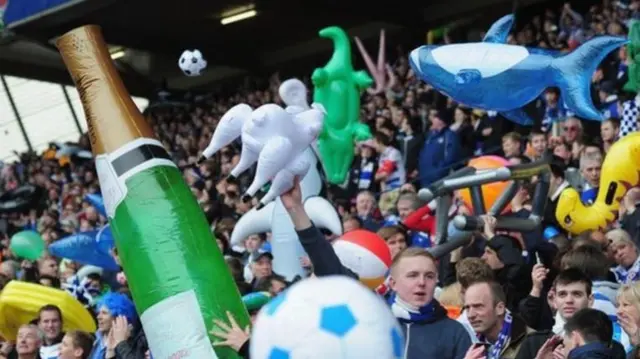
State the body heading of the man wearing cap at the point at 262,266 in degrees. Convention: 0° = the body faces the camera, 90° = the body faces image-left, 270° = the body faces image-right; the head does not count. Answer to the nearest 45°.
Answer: approximately 315°

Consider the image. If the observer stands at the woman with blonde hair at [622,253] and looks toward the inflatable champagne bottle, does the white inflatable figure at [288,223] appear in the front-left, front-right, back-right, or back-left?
front-right

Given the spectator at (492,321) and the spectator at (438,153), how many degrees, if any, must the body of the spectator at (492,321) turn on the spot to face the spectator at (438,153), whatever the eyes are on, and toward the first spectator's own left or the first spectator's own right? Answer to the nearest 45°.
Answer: approximately 135° to the first spectator's own right

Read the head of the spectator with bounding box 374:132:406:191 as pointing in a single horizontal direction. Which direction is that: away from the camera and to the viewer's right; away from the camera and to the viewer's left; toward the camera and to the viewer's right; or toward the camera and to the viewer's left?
toward the camera and to the viewer's left

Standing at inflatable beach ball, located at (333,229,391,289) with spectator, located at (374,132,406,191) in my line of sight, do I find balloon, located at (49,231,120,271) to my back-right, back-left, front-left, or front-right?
front-left

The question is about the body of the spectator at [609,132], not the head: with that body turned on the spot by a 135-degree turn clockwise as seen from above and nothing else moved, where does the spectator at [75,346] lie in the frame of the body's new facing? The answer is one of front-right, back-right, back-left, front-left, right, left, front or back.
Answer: back-left

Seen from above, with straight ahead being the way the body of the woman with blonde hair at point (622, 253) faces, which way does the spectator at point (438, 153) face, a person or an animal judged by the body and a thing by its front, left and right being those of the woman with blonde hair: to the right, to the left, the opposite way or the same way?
the same way

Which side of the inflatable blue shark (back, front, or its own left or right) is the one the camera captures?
left

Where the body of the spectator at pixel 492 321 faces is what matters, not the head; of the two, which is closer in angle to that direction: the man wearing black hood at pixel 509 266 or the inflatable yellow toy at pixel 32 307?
the inflatable yellow toy

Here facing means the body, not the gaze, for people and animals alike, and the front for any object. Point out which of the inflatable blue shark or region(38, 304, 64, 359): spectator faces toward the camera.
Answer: the spectator

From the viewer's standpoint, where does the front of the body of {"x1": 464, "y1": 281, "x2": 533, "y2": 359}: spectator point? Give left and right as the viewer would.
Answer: facing the viewer and to the left of the viewer

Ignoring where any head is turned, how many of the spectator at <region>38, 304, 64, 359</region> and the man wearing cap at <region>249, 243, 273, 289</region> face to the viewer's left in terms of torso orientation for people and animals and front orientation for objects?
0

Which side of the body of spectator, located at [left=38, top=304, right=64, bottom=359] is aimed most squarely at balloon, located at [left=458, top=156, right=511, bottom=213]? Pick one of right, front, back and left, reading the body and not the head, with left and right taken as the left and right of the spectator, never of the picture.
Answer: left

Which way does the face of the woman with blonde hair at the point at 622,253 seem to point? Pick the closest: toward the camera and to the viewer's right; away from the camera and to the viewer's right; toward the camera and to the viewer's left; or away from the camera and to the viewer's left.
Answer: toward the camera and to the viewer's left

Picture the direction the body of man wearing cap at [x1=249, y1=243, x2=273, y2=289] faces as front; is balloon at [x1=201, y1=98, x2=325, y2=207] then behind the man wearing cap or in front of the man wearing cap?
in front

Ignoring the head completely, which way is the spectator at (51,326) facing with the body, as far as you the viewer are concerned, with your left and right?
facing the viewer
